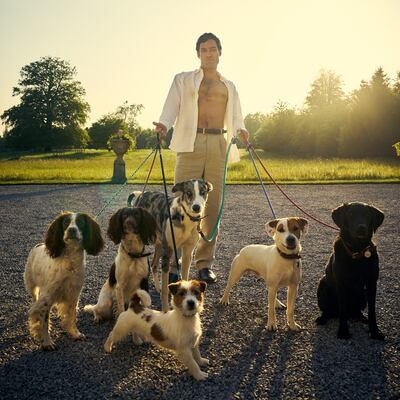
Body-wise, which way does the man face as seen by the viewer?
toward the camera

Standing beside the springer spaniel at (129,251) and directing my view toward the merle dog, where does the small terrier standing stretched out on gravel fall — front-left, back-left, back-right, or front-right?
back-right

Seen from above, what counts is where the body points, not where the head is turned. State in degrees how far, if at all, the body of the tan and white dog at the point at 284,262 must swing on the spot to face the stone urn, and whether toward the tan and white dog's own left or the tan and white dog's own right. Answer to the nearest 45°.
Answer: approximately 180°

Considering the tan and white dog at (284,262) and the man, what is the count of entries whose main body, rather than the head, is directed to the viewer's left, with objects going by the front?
0

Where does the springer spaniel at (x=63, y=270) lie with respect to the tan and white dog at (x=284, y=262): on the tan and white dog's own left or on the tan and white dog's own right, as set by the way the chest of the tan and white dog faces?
on the tan and white dog's own right

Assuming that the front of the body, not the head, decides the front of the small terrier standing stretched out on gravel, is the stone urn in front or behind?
behind

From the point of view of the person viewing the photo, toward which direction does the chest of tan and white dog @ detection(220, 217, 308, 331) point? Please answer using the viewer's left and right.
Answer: facing the viewer and to the right of the viewer

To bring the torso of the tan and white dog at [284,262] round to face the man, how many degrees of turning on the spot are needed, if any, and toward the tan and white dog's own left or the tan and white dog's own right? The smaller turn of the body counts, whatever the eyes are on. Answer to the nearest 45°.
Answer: approximately 180°

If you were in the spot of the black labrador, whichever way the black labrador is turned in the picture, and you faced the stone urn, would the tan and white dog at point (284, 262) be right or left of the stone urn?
left

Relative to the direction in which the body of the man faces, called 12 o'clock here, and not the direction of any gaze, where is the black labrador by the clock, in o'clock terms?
The black labrador is roughly at 11 o'clock from the man.

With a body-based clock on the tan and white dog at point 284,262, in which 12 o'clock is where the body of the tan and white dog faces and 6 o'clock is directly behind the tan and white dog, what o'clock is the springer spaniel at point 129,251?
The springer spaniel is roughly at 4 o'clock from the tan and white dog.
